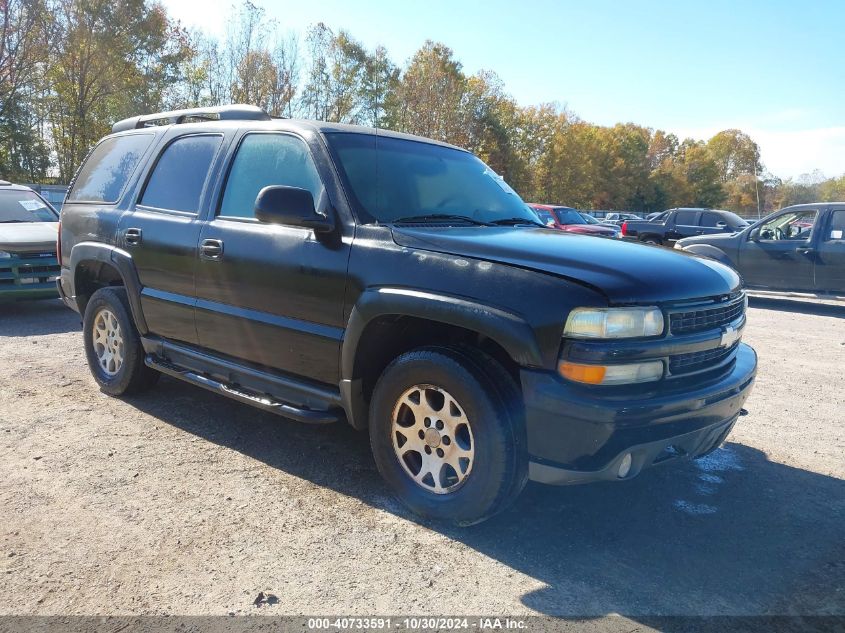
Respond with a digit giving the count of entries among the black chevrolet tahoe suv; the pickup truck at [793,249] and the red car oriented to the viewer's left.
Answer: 1

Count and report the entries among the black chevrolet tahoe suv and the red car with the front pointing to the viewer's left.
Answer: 0

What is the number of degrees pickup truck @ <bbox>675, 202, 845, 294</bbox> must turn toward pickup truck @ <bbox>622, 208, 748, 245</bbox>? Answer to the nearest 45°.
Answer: approximately 90° to its right

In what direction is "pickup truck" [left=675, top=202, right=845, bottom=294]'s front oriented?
to the viewer's left

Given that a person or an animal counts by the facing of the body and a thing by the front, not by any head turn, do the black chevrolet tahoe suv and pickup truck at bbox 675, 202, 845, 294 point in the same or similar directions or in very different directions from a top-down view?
very different directions

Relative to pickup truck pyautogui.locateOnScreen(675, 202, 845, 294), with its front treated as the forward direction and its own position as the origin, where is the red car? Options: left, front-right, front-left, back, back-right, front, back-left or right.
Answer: front-right

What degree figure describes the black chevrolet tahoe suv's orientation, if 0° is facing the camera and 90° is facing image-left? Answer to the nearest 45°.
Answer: approximately 315°

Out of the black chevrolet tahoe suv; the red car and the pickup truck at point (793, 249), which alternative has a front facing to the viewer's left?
the pickup truck

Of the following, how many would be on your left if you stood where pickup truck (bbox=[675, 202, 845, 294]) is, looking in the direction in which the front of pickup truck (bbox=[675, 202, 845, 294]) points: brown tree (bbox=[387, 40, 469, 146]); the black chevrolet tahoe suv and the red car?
1

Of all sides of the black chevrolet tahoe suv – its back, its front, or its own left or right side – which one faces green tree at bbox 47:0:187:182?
back
